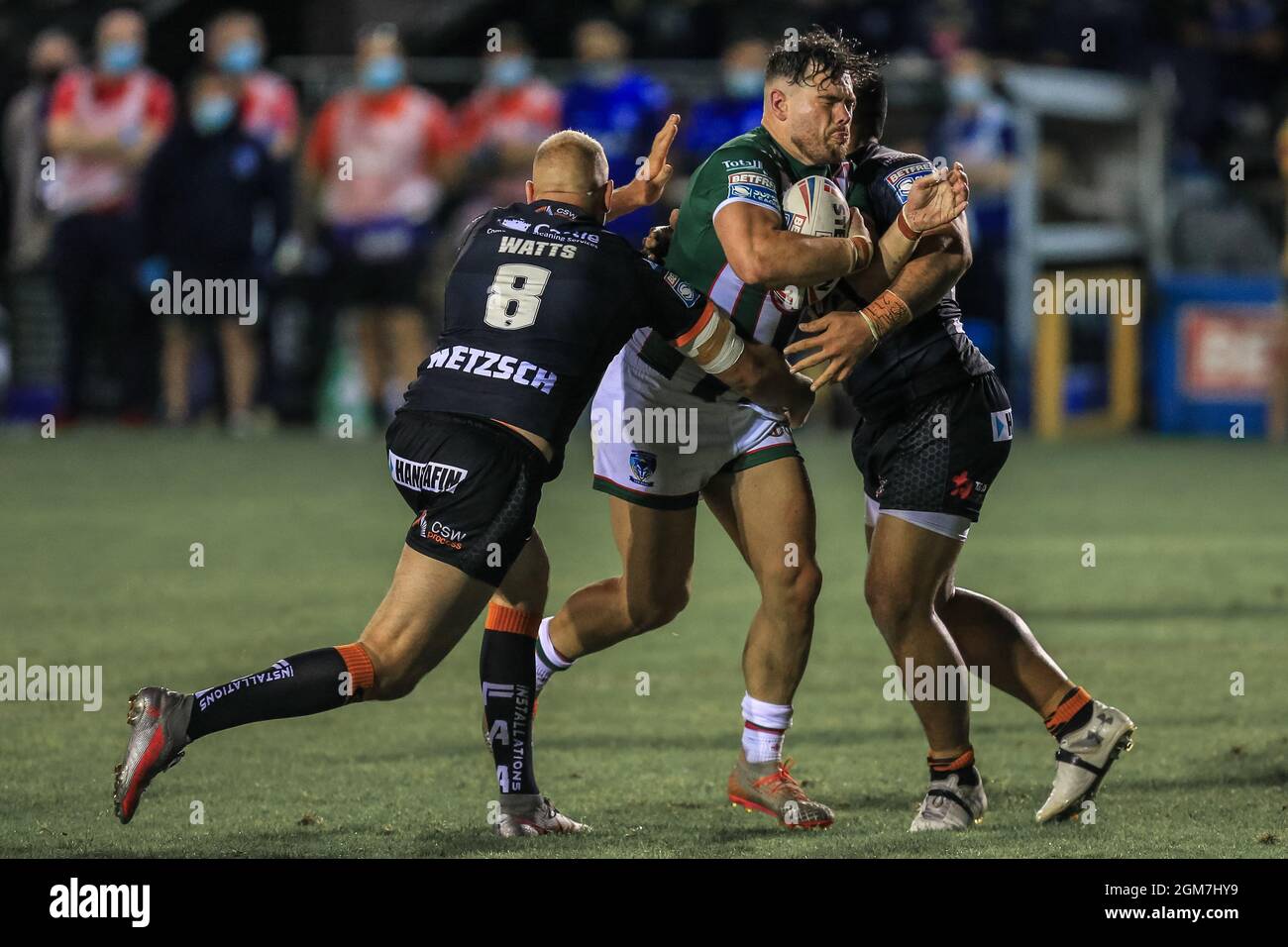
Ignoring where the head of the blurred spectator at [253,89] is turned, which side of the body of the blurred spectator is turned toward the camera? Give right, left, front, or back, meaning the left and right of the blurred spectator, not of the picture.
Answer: front

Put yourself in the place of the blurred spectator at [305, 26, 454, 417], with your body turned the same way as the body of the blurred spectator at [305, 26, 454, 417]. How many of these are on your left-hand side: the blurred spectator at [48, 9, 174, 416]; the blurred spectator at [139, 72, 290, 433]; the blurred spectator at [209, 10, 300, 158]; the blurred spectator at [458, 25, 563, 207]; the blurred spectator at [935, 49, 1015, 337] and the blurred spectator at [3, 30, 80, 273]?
2

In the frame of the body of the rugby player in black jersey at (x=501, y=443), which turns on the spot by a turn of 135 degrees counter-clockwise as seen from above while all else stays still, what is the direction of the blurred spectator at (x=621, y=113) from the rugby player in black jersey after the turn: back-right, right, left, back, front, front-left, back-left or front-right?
right

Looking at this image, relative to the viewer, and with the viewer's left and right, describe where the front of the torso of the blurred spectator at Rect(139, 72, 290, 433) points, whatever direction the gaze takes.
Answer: facing the viewer

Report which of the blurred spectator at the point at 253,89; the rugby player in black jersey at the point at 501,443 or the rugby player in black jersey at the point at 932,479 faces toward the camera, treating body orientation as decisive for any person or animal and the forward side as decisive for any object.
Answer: the blurred spectator

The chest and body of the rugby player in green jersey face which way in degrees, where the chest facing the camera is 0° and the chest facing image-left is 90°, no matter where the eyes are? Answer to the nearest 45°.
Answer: approximately 315°

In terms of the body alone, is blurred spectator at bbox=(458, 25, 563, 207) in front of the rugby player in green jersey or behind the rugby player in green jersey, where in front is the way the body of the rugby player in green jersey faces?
behind

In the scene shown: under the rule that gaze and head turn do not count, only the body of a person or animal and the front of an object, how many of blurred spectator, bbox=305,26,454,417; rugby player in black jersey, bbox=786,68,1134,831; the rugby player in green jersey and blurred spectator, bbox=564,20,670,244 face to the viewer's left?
1

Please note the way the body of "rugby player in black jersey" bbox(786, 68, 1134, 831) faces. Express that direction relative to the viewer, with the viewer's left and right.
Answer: facing to the left of the viewer

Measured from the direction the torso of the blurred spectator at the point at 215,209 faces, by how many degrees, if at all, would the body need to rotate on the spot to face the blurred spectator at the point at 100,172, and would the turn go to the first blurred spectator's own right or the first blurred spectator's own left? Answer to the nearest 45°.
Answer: approximately 90° to the first blurred spectator's own right

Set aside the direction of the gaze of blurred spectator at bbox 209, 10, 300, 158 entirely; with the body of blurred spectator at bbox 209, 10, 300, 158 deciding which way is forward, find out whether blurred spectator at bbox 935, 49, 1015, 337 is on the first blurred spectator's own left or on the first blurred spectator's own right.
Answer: on the first blurred spectator's own left
